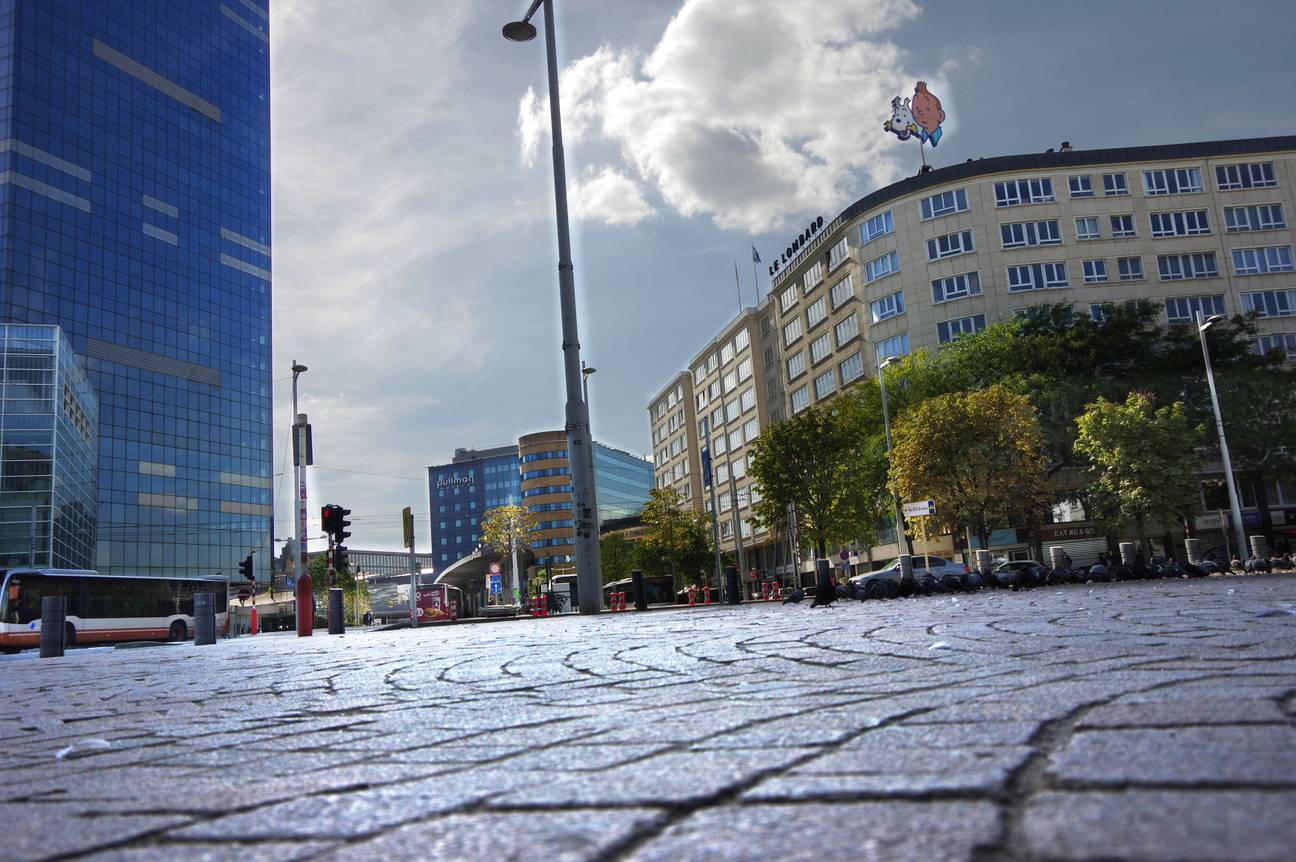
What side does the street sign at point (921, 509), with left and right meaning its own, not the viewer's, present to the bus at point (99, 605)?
right

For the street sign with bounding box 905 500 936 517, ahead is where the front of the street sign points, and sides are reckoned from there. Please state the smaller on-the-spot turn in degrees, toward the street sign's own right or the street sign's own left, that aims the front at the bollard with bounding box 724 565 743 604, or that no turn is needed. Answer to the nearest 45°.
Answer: approximately 45° to the street sign's own right

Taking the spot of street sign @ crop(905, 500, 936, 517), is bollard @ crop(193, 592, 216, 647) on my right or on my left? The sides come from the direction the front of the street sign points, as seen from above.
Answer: on my right

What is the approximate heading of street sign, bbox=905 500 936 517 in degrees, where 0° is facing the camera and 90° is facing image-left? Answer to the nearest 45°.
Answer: approximately 0°

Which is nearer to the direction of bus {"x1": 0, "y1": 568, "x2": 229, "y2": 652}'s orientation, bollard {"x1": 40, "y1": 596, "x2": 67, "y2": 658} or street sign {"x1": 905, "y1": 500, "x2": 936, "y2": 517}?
the bollard

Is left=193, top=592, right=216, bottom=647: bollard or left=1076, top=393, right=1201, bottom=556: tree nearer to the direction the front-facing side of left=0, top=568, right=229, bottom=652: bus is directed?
the bollard
